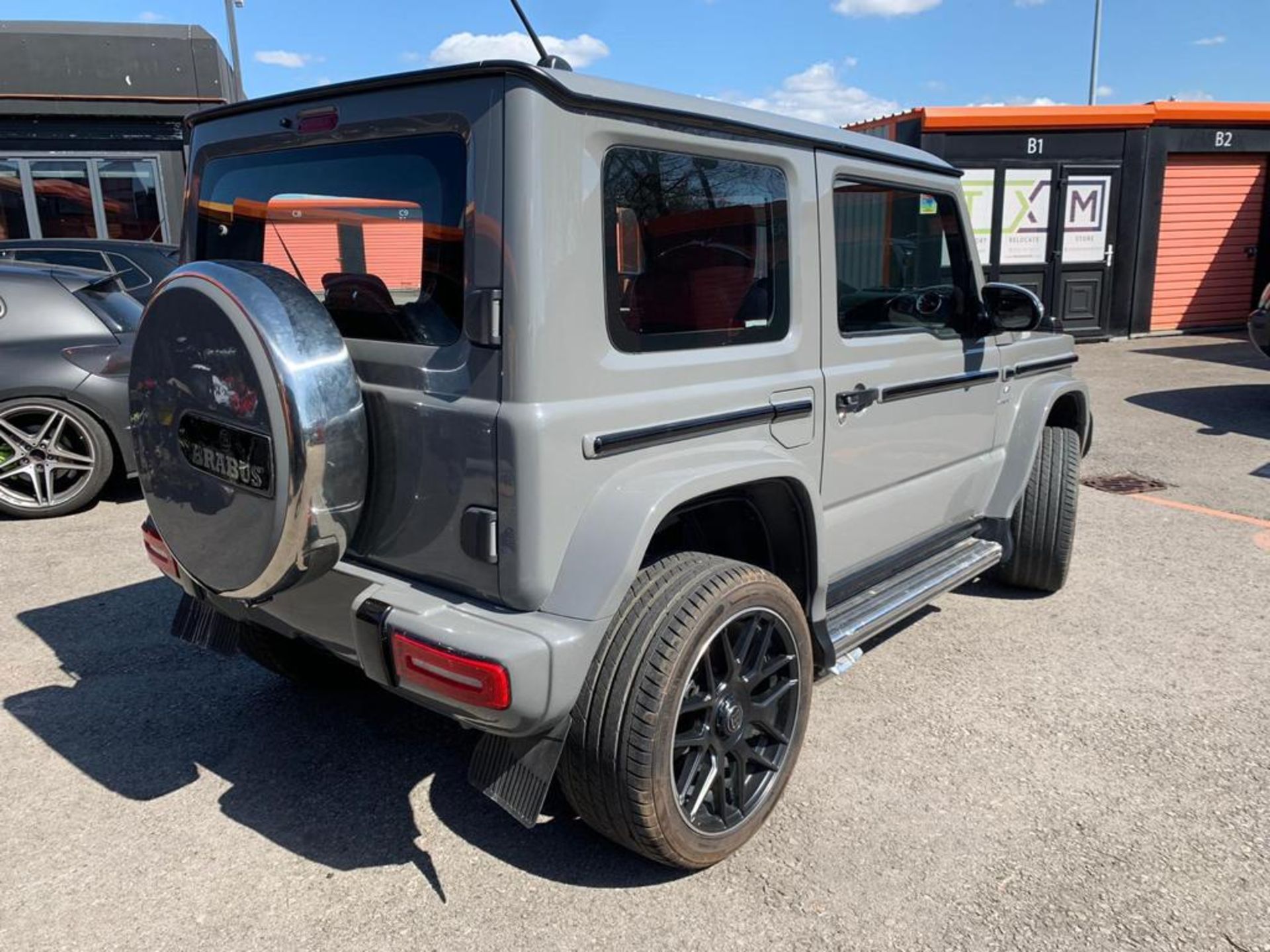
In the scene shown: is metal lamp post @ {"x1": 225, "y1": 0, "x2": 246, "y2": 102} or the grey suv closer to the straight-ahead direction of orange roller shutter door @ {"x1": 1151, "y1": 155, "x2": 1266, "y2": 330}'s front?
the grey suv

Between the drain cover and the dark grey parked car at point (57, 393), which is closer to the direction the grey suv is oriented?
the drain cover

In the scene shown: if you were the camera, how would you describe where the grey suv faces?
facing away from the viewer and to the right of the viewer

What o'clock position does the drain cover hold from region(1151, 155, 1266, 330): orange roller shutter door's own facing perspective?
The drain cover is roughly at 12 o'clock from the orange roller shutter door.

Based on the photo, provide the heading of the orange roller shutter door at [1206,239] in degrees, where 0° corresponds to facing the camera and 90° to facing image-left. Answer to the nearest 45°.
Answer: approximately 0°

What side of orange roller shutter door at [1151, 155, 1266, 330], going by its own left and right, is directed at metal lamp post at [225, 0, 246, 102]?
right

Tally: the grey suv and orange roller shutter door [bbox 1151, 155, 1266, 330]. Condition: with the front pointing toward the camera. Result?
1

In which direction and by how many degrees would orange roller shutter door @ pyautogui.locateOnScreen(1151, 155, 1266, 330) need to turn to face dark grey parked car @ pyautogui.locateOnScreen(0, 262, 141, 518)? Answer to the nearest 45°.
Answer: approximately 45° to its right

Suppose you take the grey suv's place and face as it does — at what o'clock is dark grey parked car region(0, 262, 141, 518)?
The dark grey parked car is roughly at 9 o'clock from the grey suv.

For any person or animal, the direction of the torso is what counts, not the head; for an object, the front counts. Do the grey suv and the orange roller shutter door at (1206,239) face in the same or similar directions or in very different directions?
very different directions

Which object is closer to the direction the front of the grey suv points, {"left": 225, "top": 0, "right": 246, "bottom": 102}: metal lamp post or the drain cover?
the drain cover
